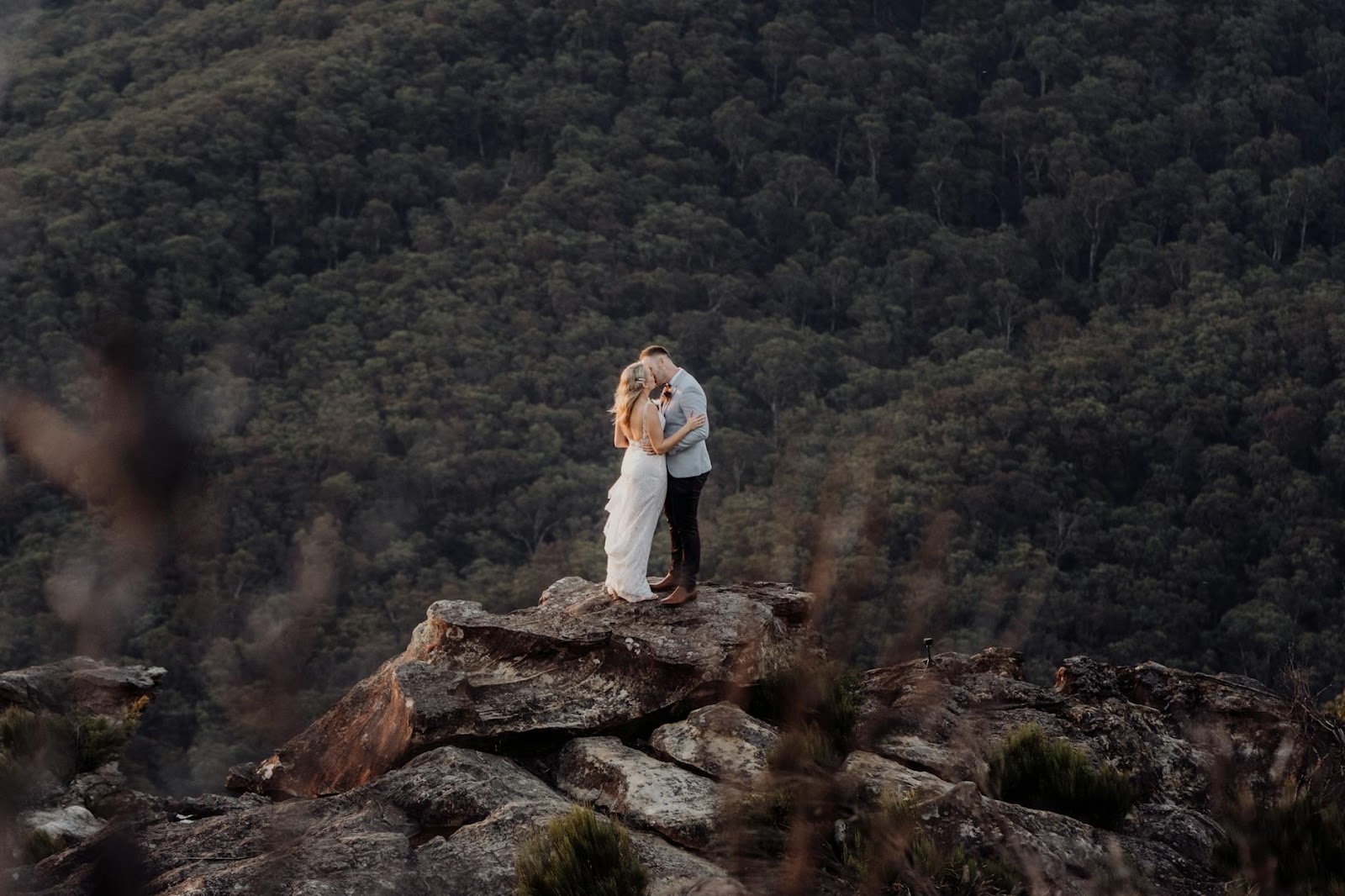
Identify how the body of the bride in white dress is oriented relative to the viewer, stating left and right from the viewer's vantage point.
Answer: facing away from the viewer and to the right of the viewer

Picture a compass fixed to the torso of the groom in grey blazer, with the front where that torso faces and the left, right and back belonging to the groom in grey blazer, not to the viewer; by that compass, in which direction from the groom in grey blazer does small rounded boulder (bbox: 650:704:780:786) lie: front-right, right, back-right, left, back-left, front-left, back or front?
left

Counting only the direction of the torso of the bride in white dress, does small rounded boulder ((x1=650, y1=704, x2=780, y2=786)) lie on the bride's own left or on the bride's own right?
on the bride's own right

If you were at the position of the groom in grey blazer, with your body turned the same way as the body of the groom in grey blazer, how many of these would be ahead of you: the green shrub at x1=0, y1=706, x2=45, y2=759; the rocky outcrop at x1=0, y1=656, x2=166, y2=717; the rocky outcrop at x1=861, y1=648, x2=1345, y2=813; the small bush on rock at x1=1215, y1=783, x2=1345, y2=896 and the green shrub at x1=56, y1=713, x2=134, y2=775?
3

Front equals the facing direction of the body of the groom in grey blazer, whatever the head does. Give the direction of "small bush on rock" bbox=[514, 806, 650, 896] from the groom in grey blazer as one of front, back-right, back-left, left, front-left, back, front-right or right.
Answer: left

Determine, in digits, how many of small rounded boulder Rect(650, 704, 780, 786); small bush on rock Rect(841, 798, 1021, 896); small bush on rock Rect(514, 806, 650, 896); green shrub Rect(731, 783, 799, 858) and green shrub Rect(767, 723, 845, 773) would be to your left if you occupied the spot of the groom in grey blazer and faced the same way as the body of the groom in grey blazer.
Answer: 5

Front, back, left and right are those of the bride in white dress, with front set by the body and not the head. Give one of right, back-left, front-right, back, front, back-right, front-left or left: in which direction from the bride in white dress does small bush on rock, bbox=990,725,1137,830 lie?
right

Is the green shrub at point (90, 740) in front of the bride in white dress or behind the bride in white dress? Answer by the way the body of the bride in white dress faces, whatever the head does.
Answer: behind

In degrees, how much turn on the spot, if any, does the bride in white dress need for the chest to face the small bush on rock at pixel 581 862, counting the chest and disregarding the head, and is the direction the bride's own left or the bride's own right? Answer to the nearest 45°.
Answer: approximately 135° to the bride's own right

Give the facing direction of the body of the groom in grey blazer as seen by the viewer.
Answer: to the viewer's left

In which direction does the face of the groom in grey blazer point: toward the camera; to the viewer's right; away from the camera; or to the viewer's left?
to the viewer's left

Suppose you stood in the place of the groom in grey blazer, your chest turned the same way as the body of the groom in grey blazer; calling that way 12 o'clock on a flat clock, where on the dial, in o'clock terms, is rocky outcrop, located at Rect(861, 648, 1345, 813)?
The rocky outcrop is roughly at 7 o'clock from the groom in grey blazer.

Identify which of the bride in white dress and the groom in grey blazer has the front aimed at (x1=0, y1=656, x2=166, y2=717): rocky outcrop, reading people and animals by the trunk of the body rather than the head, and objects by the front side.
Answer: the groom in grey blazer

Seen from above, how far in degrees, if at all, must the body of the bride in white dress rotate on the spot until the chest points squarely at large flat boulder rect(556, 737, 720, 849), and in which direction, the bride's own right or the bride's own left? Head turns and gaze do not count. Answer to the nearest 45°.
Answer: approximately 135° to the bride's own right

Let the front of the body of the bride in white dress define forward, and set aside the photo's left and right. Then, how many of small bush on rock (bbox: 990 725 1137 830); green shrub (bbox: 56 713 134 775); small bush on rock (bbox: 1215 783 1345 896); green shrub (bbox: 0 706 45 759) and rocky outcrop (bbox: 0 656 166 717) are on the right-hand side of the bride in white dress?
2

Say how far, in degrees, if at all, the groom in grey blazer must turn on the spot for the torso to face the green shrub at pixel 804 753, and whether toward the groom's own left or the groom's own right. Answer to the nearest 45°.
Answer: approximately 90° to the groom's own left

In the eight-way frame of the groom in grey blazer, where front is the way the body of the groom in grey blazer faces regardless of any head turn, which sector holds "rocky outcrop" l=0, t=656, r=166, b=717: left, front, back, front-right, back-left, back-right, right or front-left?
front
